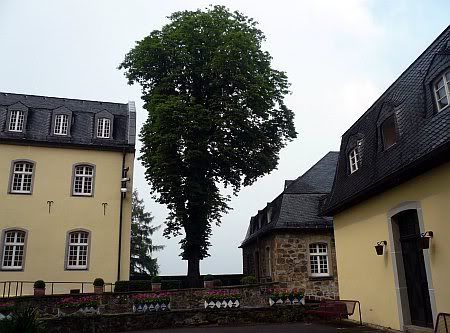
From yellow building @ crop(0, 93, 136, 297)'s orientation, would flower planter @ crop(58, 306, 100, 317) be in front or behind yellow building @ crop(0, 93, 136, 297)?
in front

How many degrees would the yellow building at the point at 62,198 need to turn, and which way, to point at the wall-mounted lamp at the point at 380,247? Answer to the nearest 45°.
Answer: approximately 45° to its left

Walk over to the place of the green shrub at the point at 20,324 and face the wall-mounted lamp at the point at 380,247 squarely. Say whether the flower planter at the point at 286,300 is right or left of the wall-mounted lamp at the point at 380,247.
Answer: left

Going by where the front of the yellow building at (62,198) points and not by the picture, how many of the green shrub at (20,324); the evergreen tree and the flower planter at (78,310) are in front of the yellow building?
2

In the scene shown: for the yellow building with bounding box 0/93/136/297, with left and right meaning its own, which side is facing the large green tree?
left

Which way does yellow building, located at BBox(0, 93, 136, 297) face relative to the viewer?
toward the camera

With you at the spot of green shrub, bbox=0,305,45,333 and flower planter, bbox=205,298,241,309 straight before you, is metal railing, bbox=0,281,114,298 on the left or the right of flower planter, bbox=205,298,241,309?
left

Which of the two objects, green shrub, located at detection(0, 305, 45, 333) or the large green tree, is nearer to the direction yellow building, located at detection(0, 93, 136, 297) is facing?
the green shrub

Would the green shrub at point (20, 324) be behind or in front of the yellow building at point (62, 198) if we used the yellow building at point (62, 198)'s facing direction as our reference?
in front
